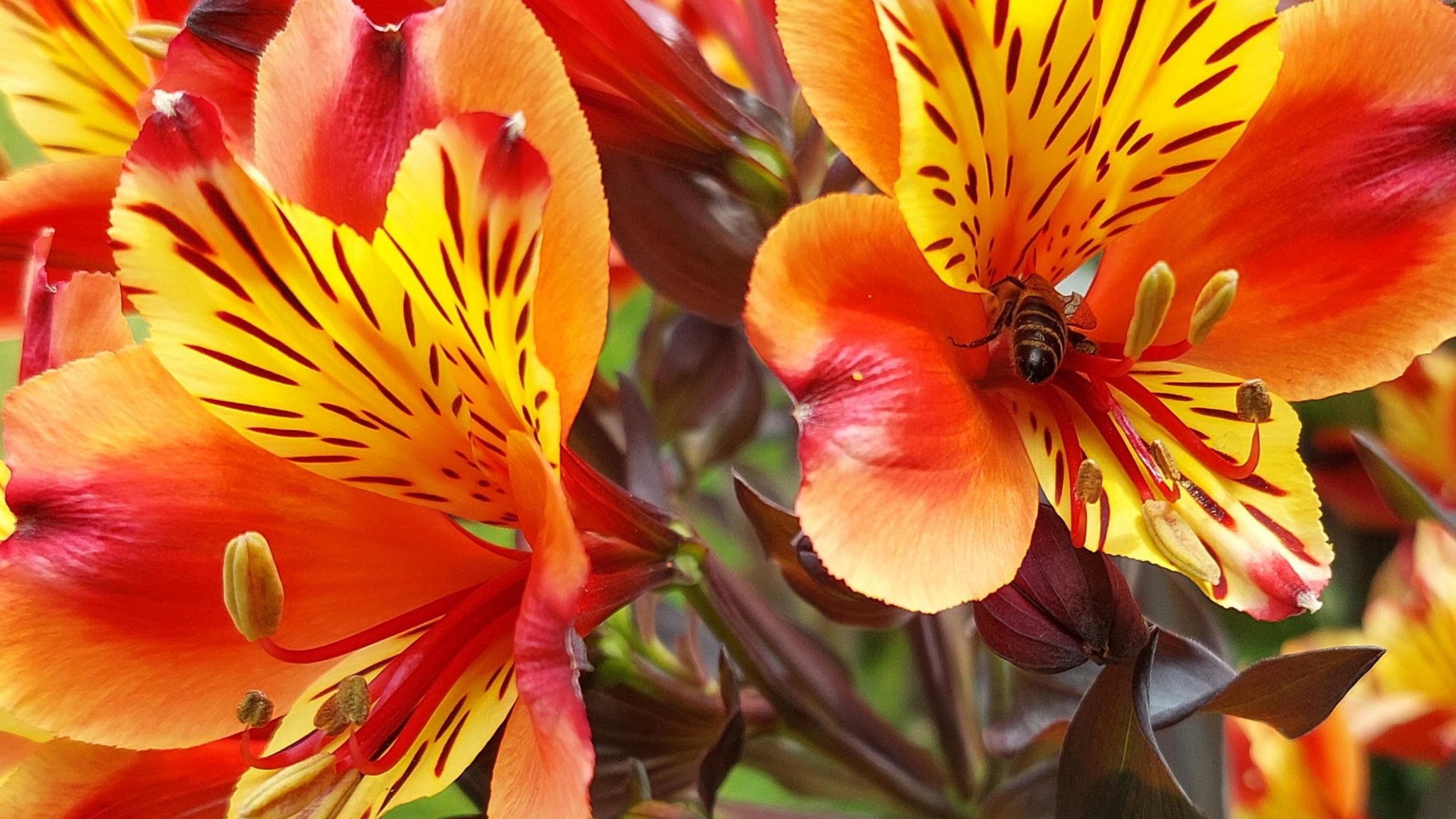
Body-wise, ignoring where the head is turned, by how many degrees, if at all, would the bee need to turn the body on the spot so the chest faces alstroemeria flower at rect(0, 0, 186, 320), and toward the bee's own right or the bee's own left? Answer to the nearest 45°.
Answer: approximately 90° to the bee's own left

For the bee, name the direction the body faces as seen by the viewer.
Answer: away from the camera

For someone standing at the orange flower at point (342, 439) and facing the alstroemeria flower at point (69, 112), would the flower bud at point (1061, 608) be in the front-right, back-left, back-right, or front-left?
back-right
